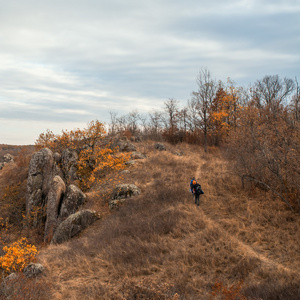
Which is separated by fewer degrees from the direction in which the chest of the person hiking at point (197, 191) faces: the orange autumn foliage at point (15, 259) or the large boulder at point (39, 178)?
the large boulder

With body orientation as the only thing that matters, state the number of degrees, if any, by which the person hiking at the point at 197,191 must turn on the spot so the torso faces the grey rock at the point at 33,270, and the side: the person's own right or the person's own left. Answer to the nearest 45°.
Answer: approximately 135° to the person's own left

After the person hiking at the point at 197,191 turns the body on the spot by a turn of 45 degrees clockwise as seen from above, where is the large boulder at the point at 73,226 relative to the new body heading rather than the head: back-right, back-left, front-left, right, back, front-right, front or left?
back-left

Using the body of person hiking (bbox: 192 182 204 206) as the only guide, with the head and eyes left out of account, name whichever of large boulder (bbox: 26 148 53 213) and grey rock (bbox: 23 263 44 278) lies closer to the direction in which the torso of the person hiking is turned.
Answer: the large boulder

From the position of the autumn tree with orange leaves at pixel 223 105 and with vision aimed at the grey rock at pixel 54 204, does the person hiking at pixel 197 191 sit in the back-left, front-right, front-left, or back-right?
front-left

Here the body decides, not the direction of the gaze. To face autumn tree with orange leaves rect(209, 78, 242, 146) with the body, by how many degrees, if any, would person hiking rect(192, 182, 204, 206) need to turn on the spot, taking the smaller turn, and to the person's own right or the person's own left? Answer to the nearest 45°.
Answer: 0° — they already face it

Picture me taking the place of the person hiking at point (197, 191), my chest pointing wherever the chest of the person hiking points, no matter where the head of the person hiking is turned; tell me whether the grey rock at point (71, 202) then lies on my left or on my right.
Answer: on my left

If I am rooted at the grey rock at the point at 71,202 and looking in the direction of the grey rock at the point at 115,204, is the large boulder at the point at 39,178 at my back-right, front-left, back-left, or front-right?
back-left

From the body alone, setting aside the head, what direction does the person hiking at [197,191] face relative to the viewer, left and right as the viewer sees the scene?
facing away from the viewer
